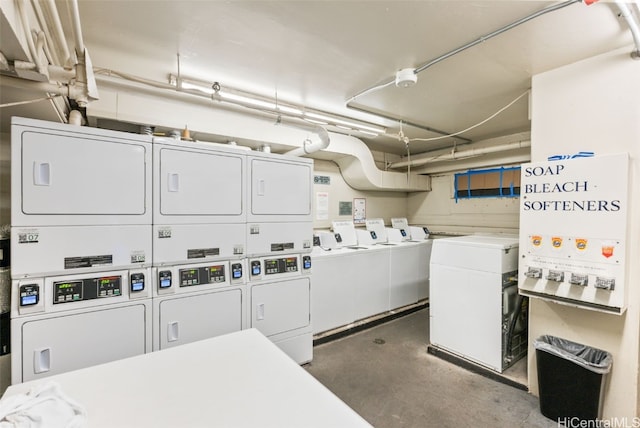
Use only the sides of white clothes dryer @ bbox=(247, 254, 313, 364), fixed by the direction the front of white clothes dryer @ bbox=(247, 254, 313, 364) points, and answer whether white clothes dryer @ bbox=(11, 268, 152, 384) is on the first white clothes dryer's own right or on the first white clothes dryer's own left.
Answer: on the first white clothes dryer's own right

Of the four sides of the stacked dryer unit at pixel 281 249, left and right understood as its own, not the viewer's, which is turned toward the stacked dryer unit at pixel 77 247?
right

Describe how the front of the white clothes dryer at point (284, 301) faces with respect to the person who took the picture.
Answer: facing the viewer and to the right of the viewer

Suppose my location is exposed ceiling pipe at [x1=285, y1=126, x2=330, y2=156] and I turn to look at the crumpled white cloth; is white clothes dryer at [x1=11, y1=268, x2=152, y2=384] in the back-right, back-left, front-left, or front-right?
front-right

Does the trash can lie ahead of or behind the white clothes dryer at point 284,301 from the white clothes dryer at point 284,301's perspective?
ahead
